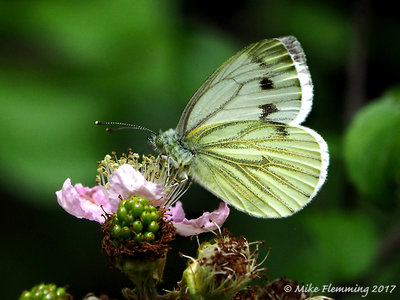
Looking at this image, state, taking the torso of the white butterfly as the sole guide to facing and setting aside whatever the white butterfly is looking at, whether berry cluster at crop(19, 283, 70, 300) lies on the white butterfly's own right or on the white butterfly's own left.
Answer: on the white butterfly's own left

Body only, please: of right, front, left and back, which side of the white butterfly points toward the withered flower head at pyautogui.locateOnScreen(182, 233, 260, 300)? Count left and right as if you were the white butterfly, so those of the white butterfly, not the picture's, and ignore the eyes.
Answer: left

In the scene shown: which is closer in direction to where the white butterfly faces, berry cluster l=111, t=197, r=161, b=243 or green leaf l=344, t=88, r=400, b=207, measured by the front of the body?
the berry cluster

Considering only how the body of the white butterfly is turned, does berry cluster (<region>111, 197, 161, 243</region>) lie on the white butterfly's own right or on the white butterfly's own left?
on the white butterfly's own left

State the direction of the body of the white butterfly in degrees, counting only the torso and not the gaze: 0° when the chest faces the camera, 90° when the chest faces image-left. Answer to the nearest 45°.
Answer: approximately 90°

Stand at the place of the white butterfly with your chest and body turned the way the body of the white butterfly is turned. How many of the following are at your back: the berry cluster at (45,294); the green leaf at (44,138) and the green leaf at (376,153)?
1

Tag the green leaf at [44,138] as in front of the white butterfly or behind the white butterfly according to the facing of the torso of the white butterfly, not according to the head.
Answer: in front

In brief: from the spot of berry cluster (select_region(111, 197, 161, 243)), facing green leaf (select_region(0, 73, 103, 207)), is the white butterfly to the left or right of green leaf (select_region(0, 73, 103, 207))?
right

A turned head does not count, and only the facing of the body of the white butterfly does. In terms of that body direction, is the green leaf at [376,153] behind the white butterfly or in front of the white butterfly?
behind
